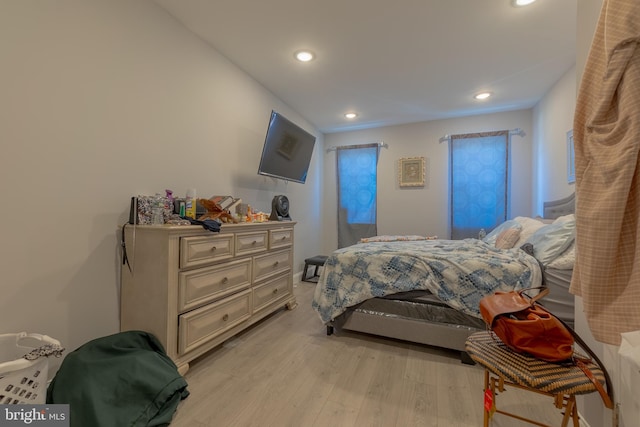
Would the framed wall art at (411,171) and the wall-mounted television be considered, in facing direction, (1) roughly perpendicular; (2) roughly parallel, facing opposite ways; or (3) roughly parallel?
roughly perpendicular

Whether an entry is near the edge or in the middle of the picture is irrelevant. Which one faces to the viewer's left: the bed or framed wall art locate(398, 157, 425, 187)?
the bed

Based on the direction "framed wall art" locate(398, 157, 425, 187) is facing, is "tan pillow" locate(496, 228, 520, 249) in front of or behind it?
in front

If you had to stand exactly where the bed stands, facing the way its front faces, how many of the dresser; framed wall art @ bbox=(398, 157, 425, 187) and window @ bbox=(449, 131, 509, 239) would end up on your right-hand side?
2

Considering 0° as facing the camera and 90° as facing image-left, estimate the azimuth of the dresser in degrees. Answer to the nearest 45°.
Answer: approximately 315°

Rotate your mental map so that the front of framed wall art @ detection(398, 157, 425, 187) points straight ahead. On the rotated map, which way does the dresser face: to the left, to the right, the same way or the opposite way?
to the left

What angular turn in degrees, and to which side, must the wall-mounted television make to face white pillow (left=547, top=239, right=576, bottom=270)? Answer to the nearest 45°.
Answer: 0° — it already faces it

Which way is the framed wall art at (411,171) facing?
toward the camera

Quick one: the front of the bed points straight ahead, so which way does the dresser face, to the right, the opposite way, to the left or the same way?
the opposite way

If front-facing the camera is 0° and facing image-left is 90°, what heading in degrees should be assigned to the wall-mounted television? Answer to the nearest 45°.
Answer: approximately 315°

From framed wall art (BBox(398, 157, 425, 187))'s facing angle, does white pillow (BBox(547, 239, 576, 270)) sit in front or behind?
in front

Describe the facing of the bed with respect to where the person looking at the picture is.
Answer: facing to the left of the viewer

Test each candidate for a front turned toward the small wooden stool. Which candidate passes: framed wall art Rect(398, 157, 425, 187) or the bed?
the framed wall art

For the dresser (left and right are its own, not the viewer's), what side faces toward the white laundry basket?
right

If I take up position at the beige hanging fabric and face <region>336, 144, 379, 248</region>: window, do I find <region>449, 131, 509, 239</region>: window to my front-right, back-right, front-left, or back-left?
front-right
